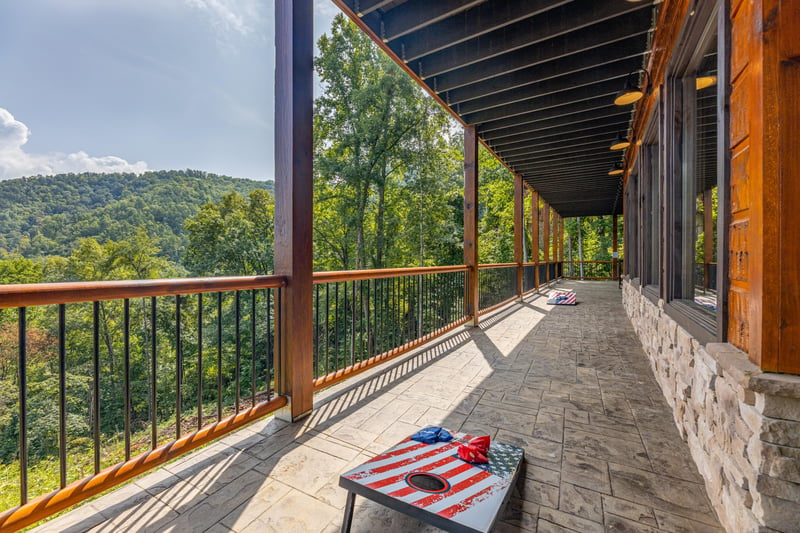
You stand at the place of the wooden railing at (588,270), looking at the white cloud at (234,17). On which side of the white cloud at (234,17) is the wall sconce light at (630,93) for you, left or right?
left

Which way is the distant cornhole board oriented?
toward the camera

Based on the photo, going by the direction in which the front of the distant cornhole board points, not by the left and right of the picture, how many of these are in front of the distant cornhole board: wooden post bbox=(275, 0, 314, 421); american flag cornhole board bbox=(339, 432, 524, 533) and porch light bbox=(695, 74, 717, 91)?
3

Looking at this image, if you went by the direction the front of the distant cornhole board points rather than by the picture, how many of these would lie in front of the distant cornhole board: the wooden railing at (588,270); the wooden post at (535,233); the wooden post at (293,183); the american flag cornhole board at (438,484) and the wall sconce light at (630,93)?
3

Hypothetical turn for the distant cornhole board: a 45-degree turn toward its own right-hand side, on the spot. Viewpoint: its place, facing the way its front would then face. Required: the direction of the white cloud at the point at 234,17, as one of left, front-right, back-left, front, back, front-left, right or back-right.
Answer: front-right

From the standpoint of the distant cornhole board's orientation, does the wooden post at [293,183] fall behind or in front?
in front

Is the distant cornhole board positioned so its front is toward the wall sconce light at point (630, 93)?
yes

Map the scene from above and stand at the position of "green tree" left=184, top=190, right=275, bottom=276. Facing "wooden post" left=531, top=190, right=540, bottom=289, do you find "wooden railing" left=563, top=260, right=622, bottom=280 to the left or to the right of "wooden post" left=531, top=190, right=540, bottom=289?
left

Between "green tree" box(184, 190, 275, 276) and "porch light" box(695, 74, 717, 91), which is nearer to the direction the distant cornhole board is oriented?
the porch light

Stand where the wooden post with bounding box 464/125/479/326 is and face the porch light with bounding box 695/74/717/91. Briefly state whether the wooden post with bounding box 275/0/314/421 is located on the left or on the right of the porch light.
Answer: right

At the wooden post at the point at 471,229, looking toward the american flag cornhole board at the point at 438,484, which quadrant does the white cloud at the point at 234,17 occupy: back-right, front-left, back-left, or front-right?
back-right

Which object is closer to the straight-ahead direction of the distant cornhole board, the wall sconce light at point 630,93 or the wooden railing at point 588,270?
the wall sconce light

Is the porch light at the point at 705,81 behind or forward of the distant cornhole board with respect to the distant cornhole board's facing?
forward

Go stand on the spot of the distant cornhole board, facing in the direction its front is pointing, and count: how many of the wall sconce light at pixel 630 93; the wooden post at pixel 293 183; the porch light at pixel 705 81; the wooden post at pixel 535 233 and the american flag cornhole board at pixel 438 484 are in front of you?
4

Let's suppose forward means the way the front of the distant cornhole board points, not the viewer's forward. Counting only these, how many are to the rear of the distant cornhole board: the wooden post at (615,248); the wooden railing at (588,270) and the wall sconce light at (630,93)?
2

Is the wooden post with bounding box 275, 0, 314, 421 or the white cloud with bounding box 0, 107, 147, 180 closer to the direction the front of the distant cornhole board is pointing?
the wooden post
